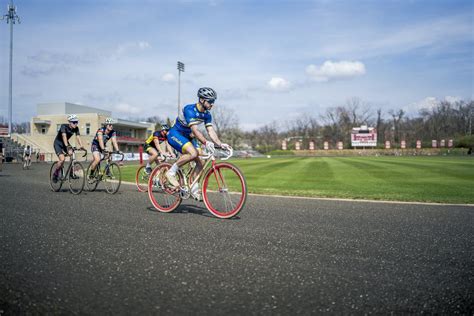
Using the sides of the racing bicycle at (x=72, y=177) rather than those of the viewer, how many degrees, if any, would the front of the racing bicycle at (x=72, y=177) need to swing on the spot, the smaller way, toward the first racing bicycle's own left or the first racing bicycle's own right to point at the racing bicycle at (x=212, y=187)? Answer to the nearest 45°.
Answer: approximately 45° to the first racing bicycle's own right

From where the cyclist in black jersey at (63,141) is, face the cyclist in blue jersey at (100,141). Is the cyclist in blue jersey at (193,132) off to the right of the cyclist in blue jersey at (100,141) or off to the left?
right

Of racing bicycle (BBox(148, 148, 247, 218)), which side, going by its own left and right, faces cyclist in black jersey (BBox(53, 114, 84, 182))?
back

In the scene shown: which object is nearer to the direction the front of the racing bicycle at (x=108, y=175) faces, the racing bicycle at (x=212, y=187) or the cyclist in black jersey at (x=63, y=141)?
the racing bicycle

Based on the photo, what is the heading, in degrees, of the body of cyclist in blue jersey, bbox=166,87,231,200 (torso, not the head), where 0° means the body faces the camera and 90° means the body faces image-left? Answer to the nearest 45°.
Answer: approximately 315°

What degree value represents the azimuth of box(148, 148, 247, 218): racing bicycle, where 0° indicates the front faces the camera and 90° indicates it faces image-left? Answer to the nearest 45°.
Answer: approximately 315°

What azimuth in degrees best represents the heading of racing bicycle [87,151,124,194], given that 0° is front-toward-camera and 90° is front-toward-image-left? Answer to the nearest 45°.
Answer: approximately 315°
